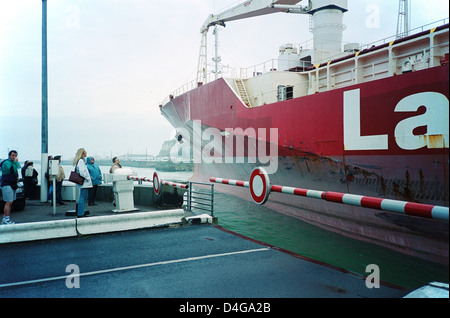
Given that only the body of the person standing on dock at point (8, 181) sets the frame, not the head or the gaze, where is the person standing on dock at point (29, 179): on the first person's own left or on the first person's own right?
on the first person's own left

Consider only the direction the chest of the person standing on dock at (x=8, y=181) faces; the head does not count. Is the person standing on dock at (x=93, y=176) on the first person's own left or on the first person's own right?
on the first person's own left

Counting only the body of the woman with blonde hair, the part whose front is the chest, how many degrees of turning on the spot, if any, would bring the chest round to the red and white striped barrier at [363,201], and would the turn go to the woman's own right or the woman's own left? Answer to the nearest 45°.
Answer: approximately 45° to the woman's own right

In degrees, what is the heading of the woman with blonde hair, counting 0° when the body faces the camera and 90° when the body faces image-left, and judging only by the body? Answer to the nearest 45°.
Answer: approximately 270°

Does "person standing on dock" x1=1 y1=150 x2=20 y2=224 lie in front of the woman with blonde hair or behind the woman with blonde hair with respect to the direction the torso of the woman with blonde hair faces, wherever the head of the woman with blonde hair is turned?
behind

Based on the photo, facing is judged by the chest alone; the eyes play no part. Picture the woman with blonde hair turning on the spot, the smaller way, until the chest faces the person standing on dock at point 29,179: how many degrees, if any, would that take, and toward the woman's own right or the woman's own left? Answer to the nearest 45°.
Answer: approximately 90° to the woman's own left

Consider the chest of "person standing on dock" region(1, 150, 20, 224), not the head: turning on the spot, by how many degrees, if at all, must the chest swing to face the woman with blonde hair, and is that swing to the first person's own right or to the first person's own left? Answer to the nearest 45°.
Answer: approximately 45° to the first person's own left

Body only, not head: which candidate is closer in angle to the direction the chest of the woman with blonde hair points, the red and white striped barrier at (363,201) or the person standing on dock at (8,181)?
the red and white striped barrier
